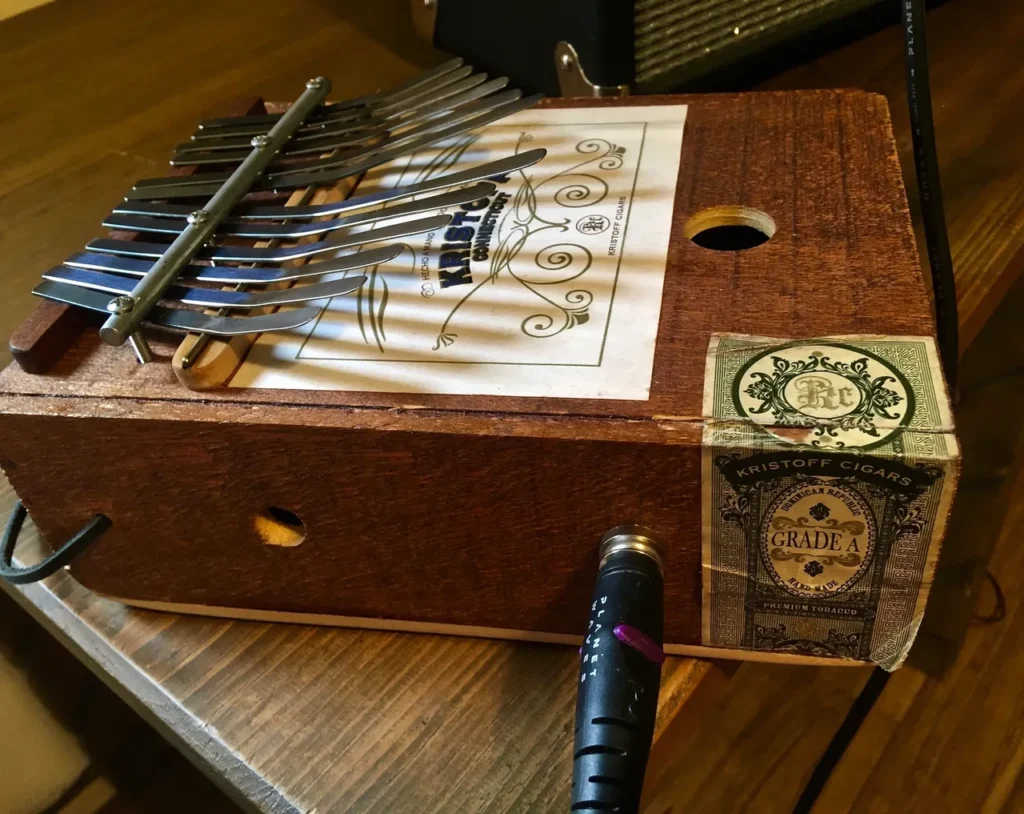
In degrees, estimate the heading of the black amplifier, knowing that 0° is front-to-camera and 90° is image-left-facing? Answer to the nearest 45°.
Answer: approximately 315°
